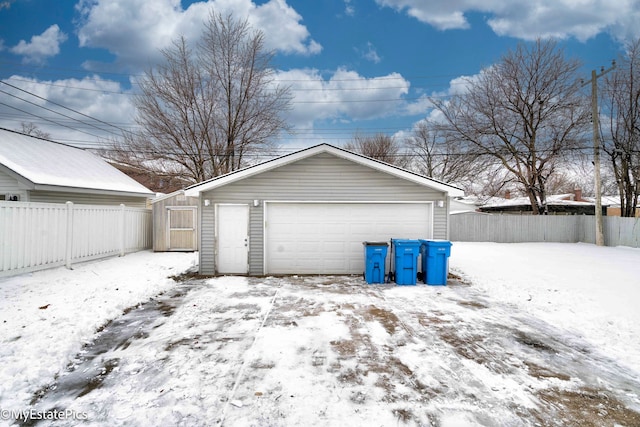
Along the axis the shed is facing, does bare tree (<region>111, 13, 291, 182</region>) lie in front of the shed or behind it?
behind

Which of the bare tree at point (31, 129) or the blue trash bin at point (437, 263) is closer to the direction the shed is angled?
the blue trash bin

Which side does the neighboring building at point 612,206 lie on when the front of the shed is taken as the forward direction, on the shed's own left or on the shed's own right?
on the shed's own left

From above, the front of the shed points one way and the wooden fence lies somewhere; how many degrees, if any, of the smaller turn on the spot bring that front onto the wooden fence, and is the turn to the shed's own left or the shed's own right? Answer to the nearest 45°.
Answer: approximately 90° to the shed's own left

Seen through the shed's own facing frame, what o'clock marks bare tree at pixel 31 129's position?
The bare tree is roughly at 5 o'clock from the shed.

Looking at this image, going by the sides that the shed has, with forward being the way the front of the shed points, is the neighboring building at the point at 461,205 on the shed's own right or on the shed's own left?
on the shed's own left

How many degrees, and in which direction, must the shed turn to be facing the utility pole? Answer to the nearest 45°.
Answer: approximately 90° to its left

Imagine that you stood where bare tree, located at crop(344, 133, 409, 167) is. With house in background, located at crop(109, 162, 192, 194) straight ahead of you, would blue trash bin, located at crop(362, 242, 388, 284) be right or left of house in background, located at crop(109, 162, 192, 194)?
left

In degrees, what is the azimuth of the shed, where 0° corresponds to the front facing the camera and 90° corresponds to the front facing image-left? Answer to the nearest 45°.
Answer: approximately 0°

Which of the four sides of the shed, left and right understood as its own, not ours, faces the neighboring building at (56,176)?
right
